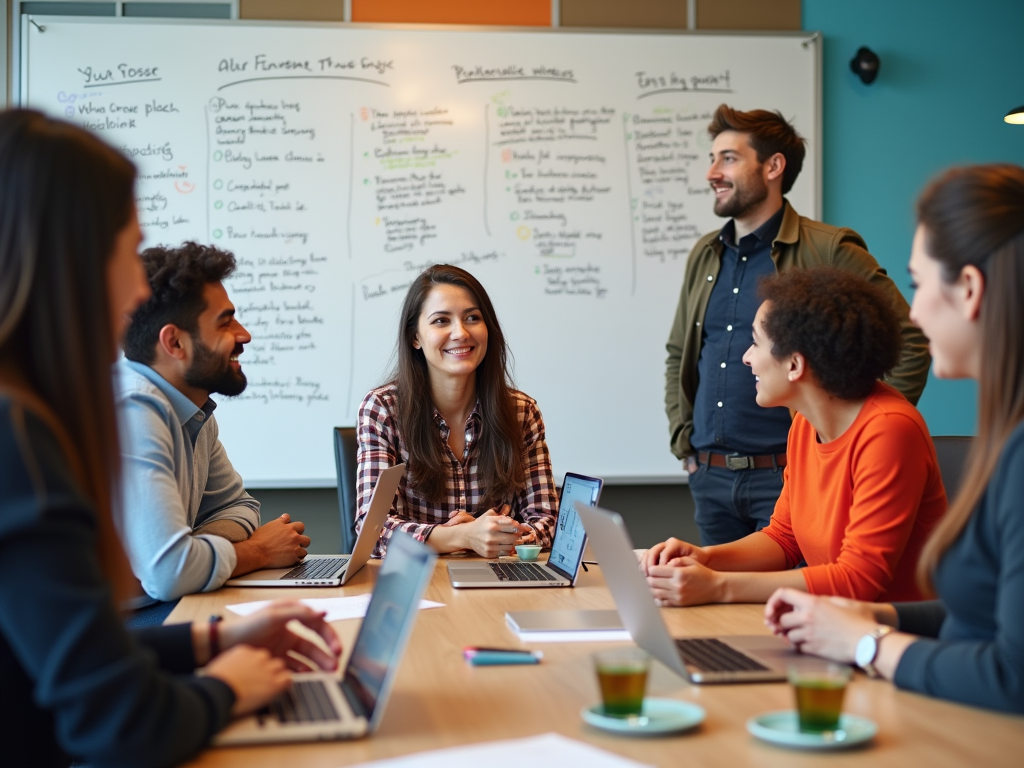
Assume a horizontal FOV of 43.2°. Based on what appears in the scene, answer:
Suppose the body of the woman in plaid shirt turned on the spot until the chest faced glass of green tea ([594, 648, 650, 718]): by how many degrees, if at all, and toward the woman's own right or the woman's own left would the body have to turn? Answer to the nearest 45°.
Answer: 0° — they already face it

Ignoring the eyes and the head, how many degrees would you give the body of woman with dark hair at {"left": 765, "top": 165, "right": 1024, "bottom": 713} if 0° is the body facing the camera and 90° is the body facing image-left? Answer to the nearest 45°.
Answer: approximately 90°

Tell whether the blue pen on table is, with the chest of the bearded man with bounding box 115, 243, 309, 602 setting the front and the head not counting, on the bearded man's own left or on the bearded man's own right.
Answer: on the bearded man's own right

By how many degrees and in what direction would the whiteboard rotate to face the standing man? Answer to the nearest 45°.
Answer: approximately 45° to its left

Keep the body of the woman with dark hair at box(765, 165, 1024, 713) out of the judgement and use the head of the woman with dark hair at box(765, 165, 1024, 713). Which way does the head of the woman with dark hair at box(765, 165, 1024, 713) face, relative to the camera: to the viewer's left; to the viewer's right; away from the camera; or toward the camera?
to the viewer's left

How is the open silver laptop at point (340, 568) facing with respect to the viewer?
to the viewer's left

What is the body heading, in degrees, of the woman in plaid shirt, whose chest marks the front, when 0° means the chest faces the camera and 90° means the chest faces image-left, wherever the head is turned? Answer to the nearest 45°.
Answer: approximately 0°

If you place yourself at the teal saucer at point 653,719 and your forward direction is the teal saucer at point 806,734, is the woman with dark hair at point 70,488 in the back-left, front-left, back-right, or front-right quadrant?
back-right

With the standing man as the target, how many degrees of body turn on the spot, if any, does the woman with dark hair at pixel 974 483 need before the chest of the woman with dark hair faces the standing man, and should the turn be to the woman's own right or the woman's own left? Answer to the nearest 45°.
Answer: approximately 90° to the woman's own right

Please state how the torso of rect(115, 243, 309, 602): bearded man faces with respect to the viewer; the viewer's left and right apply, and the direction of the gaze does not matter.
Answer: facing to the right of the viewer
